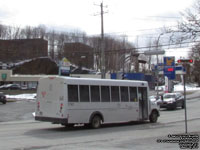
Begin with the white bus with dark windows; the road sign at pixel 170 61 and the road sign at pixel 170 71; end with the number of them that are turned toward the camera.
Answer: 2

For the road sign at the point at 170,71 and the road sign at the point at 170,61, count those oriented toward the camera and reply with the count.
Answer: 2

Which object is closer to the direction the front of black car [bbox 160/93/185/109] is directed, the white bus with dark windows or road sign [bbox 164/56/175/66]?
the white bus with dark windows

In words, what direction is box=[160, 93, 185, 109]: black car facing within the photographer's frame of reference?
facing the viewer and to the left of the viewer

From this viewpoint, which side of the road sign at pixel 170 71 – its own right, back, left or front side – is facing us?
front

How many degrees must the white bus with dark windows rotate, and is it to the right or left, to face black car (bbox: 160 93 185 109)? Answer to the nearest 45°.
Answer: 0° — it already faces it

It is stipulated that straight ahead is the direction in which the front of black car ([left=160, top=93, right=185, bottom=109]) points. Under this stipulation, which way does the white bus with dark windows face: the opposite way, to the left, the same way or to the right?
the opposite way

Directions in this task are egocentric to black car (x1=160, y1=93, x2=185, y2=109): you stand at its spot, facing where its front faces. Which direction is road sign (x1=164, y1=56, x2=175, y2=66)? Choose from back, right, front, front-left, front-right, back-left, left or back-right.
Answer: back-right

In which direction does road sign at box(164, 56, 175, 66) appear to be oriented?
toward the camera

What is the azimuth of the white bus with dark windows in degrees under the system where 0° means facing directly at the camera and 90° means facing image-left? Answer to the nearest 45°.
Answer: approximately 225°
